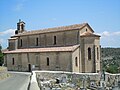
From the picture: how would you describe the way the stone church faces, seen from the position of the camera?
facing away from the viewer and to the left of the viewer

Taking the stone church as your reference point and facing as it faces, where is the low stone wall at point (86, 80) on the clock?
The low stone wall is roughly at 7 o'clock from the stone church.
